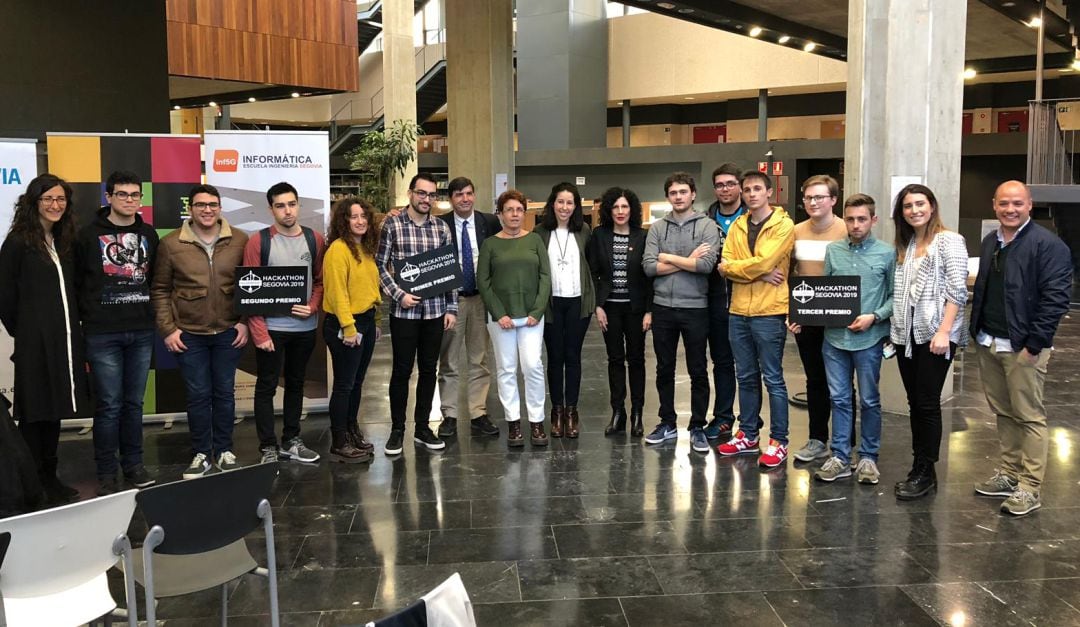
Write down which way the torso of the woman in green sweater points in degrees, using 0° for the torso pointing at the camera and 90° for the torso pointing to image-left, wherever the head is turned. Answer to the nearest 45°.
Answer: approximately 0°

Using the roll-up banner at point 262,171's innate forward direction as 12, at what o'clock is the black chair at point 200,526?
The black chair is roughly at 12 o'clock from the roll-up banner.

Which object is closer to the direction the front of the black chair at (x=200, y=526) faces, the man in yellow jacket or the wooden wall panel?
the wooden wall panel

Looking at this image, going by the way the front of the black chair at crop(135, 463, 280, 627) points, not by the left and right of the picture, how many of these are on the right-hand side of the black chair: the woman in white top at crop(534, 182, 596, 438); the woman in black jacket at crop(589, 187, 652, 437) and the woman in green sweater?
3

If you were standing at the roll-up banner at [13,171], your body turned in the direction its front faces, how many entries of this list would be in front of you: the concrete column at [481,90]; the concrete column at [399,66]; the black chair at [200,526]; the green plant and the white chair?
2

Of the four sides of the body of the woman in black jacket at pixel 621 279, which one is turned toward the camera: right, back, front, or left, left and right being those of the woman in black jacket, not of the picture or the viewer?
front

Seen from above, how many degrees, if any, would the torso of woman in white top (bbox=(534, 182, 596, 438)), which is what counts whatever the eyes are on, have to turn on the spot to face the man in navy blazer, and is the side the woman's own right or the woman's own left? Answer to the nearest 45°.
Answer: approximately 90° to the woman's own right

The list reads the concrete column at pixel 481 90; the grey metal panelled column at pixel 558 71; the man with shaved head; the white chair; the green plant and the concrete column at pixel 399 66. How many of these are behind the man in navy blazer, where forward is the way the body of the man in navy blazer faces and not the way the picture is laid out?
4

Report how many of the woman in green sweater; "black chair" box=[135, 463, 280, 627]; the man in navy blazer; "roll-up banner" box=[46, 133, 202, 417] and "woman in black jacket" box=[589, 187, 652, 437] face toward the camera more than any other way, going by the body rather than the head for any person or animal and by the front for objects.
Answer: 4

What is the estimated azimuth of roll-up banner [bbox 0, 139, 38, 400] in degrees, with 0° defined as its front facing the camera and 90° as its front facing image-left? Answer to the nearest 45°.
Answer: approximately 0°

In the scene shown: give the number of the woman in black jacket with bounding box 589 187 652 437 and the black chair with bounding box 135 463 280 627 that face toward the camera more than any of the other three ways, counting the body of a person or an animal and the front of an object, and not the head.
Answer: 1

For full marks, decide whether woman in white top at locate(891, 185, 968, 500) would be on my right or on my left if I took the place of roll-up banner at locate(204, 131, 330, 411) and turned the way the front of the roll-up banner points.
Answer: on my left

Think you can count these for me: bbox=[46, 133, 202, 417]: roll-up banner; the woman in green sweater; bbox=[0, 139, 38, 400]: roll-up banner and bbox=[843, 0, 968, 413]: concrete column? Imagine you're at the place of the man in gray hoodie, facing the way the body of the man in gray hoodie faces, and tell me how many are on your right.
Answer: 3

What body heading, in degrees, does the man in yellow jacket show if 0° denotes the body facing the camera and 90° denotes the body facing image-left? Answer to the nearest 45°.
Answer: approximately 45°
